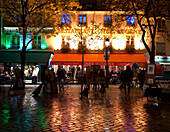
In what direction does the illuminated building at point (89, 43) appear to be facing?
toward the camera
